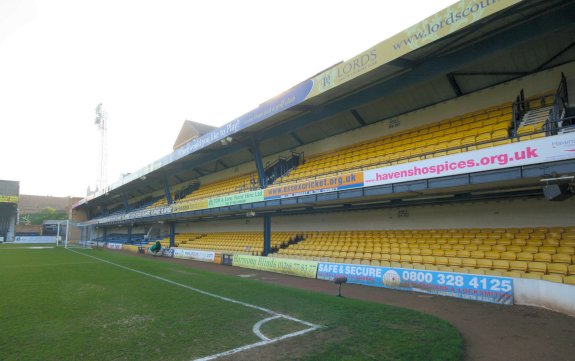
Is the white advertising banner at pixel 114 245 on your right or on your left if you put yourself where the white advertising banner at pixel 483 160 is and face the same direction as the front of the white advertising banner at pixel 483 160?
on your right

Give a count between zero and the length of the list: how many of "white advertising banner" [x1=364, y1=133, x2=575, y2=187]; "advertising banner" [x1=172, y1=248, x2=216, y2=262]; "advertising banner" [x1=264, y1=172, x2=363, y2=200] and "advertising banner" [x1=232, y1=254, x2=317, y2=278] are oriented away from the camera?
0

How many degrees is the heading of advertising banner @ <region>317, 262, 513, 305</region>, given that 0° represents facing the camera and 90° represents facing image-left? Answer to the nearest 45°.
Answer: approximately 45°

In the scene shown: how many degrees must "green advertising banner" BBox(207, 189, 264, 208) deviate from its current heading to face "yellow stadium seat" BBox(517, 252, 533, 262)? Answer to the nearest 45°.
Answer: approximately 90° to its left

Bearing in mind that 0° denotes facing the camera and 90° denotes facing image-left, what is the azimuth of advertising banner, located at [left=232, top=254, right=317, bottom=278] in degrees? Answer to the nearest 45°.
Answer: approximately 45°

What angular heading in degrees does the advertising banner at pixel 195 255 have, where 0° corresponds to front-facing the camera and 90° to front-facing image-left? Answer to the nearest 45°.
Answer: approximately 45°

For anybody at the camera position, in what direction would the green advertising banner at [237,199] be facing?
facing the viewer and to the left of the viewer

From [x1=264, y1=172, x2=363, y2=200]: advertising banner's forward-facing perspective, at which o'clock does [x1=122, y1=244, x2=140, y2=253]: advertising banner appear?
[x1=122, y1=244, x2=140, y2=253]: advertising banner is roughly at 3 o'clock from [x1=264, y1=172, x2=363, y2=200]: advertising banner.

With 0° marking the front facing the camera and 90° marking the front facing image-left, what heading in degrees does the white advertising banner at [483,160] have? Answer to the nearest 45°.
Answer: approximately 45°

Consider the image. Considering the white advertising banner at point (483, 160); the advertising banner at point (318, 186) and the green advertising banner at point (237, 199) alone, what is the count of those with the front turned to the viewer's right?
0

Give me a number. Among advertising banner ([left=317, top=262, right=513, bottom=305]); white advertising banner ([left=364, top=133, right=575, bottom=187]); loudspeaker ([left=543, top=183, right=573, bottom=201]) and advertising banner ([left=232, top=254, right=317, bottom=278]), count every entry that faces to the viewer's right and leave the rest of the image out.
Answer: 0
